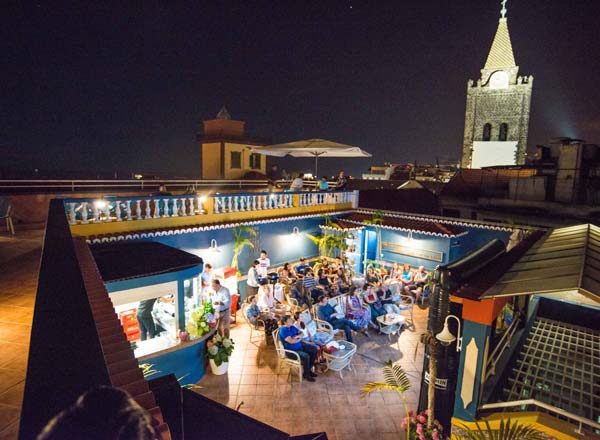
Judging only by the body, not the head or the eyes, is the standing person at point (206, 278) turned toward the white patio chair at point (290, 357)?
yes

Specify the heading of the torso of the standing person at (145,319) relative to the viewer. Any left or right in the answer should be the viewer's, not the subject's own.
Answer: facing to the right of the viewer

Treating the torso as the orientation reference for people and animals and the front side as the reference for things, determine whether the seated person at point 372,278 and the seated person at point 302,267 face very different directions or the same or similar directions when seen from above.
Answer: same or similar directions

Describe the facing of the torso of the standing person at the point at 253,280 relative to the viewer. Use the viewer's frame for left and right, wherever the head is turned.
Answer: facing to the right of the viewer

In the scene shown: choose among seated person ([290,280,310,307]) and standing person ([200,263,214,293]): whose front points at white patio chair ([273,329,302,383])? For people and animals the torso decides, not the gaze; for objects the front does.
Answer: the standing person
